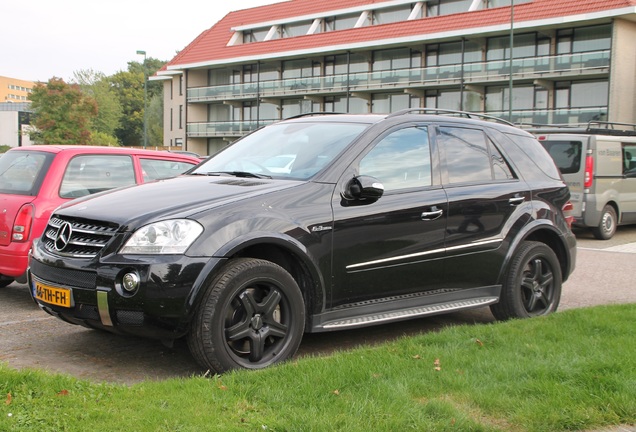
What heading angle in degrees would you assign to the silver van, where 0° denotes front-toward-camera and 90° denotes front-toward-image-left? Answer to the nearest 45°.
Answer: approximately 225°

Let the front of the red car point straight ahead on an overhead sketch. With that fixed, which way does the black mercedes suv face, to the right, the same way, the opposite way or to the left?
the opposite way

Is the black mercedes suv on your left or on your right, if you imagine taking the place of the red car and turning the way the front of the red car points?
on your right

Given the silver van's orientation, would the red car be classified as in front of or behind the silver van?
behind

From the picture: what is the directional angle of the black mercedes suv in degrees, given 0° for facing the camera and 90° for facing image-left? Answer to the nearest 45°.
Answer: approximately 45°

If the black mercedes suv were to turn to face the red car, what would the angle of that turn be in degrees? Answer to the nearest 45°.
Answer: approximately 90° to its right

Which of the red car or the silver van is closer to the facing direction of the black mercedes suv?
the red car

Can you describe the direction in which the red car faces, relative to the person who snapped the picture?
facing away from the viewer and to the right of the viewer

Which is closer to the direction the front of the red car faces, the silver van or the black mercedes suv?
the silver van

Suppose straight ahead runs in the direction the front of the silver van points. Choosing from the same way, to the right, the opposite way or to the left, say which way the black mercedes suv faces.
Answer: the opposite way

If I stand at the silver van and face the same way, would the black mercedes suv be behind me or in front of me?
behind

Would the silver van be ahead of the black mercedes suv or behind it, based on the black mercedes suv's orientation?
behind
